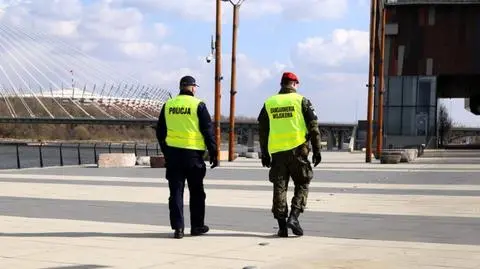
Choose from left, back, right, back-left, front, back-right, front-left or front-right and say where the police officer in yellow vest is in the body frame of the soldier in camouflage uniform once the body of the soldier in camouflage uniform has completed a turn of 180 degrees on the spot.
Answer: right

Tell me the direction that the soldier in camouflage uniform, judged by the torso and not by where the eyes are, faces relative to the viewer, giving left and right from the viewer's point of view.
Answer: facing away from the viewer

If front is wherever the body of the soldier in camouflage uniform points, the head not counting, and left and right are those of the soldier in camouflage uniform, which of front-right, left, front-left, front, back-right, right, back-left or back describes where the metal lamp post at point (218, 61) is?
front

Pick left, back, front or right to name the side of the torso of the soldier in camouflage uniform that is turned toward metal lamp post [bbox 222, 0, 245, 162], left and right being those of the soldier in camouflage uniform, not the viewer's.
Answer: front
